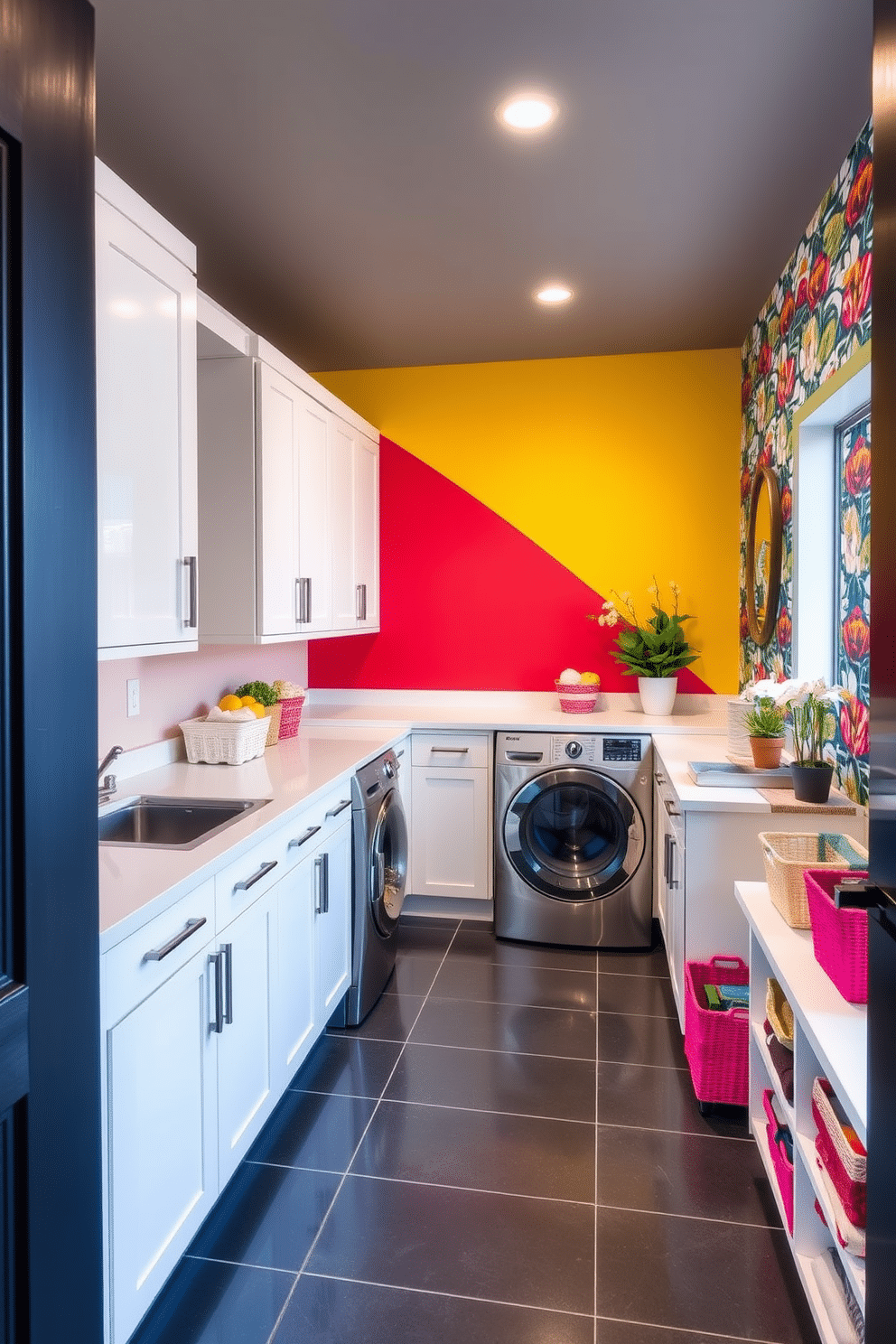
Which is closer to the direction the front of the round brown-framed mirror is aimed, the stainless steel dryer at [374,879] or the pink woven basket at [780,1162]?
the stainless steel dryer

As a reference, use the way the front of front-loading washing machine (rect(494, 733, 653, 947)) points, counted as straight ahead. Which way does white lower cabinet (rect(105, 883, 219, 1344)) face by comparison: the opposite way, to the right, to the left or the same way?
to the left

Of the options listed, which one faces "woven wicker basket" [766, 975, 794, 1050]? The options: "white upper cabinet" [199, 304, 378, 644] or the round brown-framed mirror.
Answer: the white upper cabinet

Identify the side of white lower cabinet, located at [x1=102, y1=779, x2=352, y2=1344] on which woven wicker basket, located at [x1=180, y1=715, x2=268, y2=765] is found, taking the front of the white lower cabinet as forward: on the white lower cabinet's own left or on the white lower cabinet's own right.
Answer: on the white lower cabinet's own left

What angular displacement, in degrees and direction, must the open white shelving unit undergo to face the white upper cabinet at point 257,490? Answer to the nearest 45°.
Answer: approximately 45° to its right

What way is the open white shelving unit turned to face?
to the viewer's left

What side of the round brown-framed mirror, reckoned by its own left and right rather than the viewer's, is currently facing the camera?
left

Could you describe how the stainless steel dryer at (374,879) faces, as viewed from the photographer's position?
facing to the right of the viewer

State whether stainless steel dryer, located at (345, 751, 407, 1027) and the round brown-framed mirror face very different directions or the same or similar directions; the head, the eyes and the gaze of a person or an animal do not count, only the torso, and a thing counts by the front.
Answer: very different directions

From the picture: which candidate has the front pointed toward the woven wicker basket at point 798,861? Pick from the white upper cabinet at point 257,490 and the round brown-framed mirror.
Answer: the white upper cabinet
